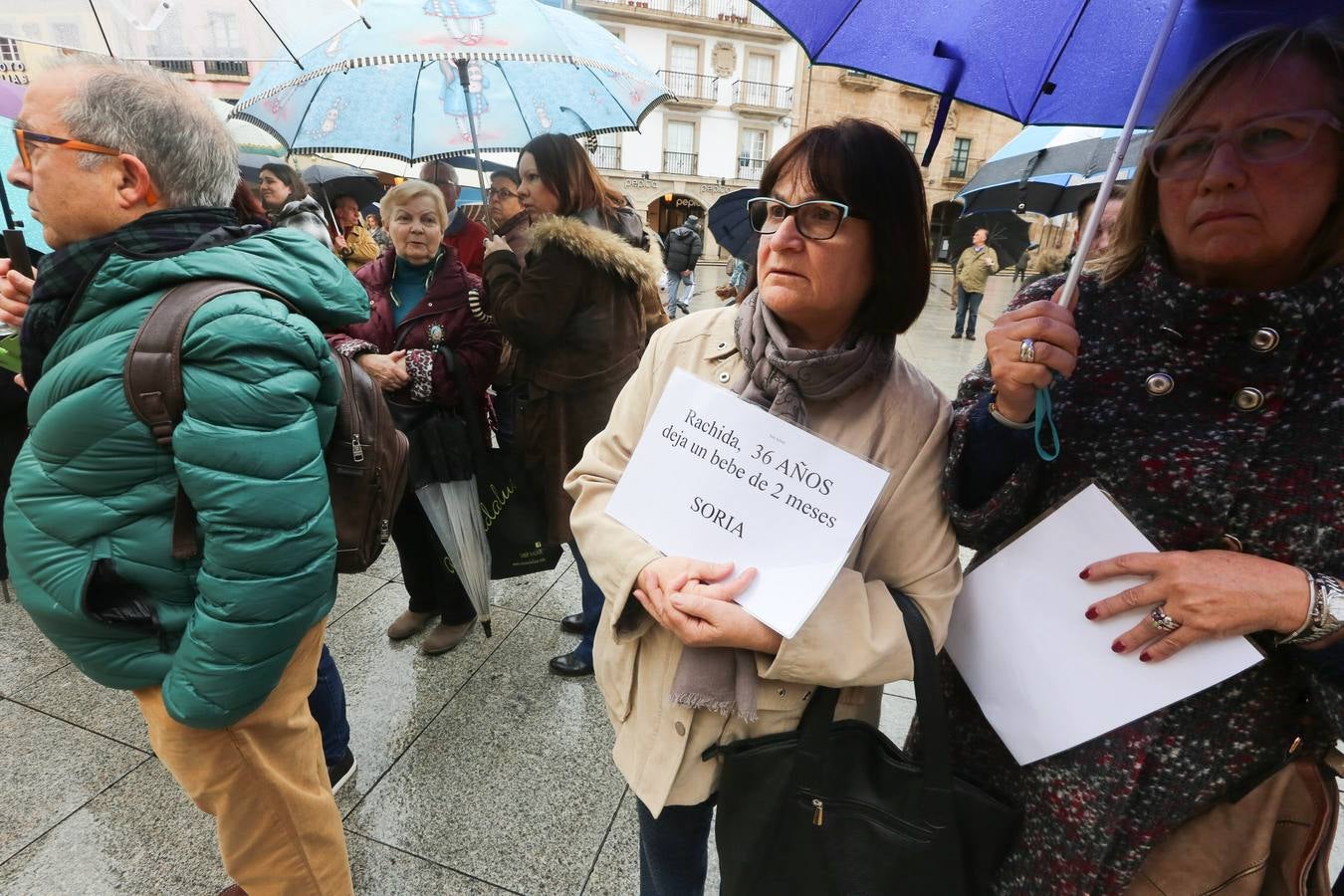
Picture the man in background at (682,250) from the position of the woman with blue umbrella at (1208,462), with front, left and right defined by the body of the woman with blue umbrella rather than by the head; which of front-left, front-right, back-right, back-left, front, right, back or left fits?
right

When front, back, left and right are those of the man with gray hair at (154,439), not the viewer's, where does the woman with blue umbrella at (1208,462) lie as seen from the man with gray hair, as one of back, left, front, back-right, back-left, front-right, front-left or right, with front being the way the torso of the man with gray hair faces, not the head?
back-left

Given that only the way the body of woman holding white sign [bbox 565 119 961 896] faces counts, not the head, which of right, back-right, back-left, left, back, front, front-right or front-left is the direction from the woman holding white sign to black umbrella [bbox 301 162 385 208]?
right

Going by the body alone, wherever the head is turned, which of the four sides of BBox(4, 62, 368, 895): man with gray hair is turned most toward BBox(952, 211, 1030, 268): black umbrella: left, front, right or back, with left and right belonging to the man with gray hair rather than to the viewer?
back

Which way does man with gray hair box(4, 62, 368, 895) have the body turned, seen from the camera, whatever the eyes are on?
to the viewer's left

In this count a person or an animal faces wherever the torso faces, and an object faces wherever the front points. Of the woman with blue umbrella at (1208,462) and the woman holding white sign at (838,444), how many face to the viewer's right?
0

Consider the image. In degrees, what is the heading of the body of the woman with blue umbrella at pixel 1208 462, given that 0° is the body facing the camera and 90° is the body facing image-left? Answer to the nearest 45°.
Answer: approximately 45°

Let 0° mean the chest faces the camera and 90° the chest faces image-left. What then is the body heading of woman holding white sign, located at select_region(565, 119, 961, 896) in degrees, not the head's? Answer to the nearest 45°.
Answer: approximately 45°

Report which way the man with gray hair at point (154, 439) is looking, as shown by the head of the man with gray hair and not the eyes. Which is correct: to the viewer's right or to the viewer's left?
to the viewer's left

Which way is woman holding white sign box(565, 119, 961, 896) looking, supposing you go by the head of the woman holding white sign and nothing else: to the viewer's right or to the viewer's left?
to the viewer's left
